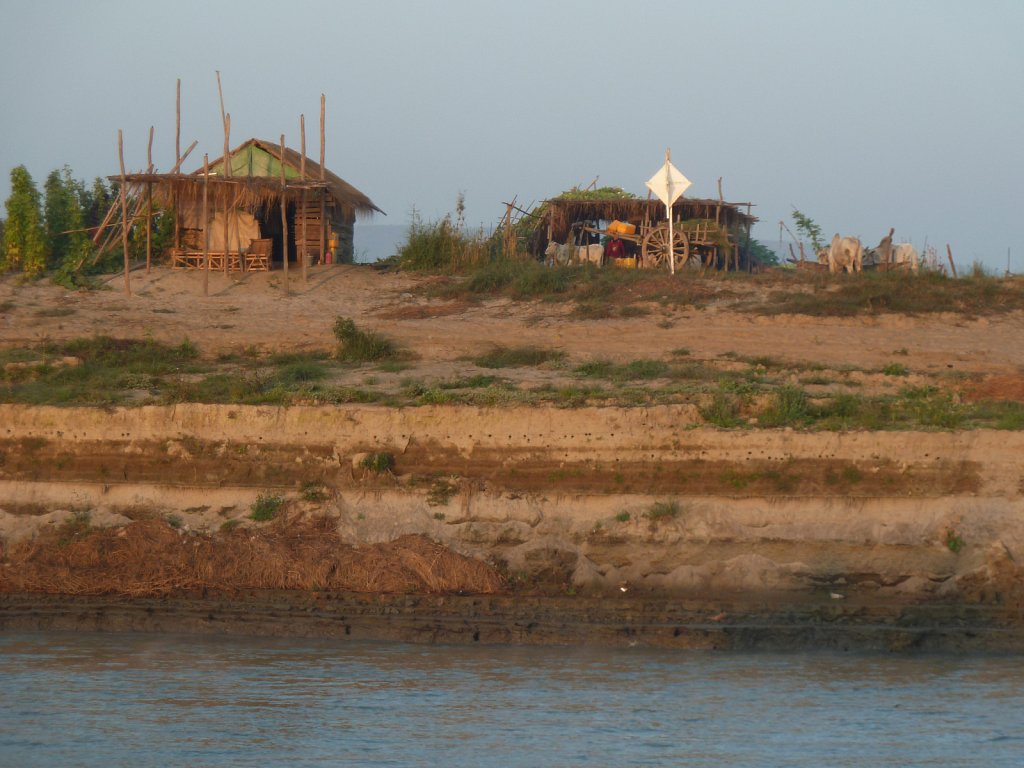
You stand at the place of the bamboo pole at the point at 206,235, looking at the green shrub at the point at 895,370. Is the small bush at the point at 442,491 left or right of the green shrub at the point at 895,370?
right

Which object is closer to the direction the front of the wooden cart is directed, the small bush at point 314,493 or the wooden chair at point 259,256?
the wooden chair

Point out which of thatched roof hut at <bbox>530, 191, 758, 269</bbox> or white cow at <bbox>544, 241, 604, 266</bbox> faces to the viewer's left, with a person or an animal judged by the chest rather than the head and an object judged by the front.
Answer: the white cow

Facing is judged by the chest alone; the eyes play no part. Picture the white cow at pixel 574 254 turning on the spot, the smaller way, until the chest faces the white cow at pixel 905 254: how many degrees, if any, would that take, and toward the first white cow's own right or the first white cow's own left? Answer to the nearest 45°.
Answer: approximately 180°

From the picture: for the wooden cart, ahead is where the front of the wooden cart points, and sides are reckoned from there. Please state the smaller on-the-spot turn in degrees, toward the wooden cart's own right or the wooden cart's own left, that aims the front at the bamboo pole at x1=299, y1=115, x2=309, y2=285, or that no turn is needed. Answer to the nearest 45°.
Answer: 0° — it already faces it

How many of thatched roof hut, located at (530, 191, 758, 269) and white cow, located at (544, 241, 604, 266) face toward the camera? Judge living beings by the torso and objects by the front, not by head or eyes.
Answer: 1

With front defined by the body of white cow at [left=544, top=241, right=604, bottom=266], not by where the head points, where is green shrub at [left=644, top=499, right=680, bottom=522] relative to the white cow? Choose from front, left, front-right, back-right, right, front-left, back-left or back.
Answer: left

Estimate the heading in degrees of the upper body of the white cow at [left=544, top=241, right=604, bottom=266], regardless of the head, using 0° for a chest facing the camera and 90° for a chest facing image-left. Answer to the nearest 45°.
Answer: approximately 90°

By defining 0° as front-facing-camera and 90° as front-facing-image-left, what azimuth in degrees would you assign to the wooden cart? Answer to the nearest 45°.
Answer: approximately 90°

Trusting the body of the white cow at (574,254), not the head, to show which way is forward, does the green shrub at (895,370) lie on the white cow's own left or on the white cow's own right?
on the white cow's own left

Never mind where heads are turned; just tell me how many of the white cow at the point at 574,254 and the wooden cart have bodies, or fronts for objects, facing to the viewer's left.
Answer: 2

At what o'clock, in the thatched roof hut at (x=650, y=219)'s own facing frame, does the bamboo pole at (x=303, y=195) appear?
The bamboo pole is roughly at 2 o'clock from the thatched roof hut.

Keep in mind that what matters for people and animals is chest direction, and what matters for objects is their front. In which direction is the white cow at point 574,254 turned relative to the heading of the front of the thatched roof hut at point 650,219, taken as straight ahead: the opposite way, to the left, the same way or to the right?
to the right

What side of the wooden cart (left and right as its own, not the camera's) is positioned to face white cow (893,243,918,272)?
back

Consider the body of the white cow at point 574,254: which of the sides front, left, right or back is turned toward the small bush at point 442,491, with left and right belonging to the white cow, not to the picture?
left

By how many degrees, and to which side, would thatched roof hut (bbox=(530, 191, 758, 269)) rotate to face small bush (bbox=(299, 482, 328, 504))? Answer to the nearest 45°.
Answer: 0° — it already faces it
